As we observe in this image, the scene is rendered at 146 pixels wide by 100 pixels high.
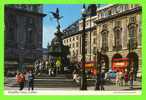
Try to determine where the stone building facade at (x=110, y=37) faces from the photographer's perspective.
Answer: facing the viewer and to the left of the viewer

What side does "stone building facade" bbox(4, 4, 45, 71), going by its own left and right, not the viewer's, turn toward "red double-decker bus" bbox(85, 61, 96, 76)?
left

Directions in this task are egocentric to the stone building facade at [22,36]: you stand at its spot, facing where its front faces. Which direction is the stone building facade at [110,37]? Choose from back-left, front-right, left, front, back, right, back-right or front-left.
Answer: left

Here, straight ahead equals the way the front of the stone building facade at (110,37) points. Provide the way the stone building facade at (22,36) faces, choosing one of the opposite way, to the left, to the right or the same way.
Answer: to the left

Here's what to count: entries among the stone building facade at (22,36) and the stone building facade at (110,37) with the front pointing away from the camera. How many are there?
0

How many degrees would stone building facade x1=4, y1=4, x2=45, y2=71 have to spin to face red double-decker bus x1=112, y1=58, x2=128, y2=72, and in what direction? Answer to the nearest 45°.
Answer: approximately 90° to its left

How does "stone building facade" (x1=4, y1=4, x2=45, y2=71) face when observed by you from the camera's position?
facing the viewer and to the right of the viewer
